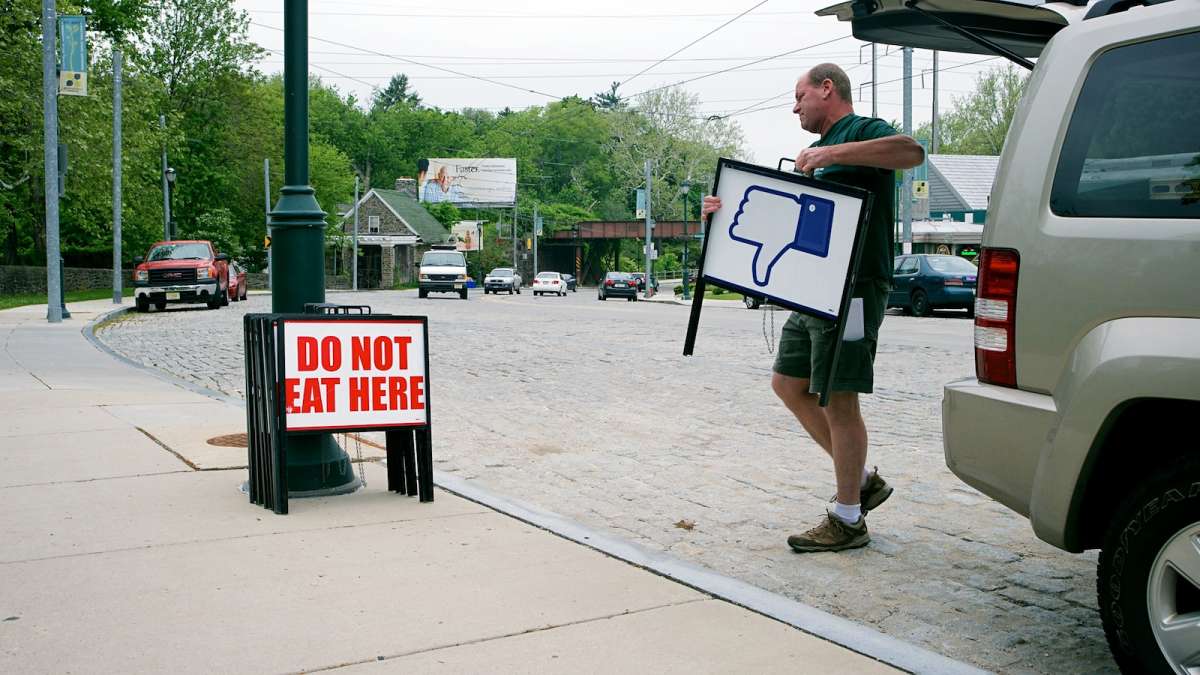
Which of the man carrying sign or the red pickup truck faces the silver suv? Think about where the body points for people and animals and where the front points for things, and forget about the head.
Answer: the red pickup truck

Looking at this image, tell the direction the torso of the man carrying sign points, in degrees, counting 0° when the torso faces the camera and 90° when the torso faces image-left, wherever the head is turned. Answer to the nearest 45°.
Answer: approximately 90°

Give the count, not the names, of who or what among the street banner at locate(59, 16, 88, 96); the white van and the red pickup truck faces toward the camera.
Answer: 3

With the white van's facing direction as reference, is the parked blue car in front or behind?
in front

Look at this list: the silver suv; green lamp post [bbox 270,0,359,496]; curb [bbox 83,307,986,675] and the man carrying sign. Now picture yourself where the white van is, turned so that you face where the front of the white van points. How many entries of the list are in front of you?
4

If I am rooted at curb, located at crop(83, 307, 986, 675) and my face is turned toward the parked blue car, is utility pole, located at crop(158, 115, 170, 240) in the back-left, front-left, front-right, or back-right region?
front-left

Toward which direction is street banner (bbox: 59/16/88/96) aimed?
toward the camera

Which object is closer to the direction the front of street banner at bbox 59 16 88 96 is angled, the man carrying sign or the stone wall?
the man carrying sign

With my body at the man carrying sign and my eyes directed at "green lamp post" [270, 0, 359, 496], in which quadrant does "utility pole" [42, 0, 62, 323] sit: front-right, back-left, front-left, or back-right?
front-right

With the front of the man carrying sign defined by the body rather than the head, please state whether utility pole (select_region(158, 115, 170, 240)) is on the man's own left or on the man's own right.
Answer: on the man's own right

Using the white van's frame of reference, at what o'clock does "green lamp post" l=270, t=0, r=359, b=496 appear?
The green lamp post is roughly at 12 o'clock from the white van.

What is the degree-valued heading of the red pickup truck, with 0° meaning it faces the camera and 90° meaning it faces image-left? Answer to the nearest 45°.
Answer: approximately 0°

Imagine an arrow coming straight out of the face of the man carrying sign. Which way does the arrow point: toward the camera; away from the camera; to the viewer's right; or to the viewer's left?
to the viewer's left

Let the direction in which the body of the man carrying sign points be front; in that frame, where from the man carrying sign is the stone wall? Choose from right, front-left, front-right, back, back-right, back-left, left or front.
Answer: front-right

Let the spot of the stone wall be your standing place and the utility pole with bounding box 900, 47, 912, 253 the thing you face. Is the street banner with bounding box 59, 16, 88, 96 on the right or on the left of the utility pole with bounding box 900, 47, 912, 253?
right

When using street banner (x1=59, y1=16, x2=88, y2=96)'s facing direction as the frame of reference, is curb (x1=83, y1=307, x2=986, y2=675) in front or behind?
in front

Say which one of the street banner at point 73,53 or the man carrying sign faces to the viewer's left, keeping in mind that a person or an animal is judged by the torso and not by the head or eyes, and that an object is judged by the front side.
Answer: the man carrying sign

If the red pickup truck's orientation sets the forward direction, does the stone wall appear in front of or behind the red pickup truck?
behind
